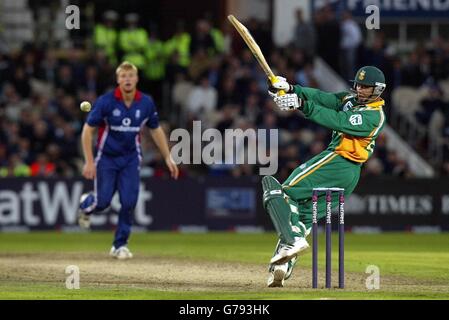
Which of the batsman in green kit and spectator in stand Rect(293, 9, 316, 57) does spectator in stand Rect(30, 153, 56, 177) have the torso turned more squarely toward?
the batsman in green kit

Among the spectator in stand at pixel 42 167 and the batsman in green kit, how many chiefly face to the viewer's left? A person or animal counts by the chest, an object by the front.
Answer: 1

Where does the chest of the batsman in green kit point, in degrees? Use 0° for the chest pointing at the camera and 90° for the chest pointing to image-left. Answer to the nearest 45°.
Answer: approximately 90°

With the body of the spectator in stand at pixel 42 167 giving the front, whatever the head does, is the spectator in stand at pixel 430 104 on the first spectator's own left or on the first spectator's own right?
on the first spectator's own left

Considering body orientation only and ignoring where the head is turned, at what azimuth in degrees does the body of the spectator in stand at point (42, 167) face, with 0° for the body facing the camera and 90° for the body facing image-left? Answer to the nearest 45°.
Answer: approximately 0°

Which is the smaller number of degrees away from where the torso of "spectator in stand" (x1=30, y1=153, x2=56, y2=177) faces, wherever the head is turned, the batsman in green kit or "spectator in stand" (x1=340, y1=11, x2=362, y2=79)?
the batsman in green kit

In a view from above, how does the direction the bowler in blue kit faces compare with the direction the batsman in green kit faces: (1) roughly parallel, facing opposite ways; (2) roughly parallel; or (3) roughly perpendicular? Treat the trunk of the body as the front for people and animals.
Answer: roughly perpendicular
